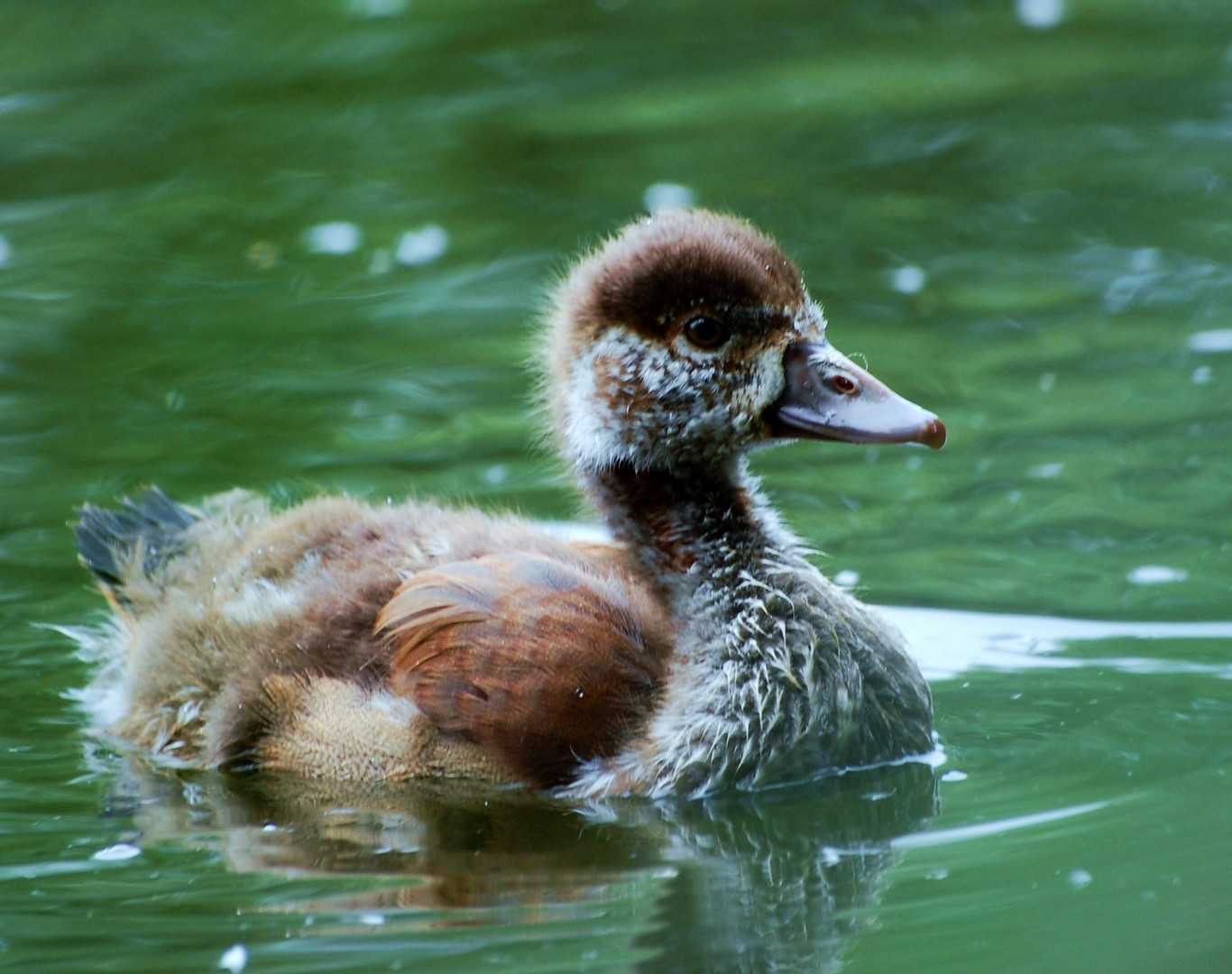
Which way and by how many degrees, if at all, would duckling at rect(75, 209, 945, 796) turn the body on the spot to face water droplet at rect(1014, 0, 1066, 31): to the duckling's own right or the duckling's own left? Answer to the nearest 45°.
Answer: approximately 45° to the duckling's own left

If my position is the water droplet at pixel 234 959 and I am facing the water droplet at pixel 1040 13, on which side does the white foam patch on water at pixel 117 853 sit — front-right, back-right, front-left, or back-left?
front-left

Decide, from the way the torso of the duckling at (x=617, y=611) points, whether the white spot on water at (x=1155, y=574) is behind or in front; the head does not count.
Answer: in front

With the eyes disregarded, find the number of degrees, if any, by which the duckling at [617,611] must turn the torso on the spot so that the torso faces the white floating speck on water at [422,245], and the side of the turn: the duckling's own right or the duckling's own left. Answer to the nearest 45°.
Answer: approximately 90° to the duckling's own left

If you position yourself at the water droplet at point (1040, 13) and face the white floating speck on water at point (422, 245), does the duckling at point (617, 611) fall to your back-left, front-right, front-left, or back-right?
front-left

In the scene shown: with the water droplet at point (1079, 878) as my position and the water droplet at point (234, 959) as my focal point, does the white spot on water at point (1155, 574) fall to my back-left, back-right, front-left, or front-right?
back-right

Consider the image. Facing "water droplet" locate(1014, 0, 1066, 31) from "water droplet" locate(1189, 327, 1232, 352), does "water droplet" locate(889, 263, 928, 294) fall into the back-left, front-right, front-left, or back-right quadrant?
front-left

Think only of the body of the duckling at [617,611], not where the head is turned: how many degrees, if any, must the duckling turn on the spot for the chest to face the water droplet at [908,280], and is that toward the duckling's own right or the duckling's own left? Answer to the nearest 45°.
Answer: approximately 45° to the duckling's own left

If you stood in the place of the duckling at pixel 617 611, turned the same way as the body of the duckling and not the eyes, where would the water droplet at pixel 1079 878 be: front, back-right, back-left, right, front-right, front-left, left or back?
front-right

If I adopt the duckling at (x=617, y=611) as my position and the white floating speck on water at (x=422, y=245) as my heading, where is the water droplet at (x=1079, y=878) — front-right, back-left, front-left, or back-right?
back-right

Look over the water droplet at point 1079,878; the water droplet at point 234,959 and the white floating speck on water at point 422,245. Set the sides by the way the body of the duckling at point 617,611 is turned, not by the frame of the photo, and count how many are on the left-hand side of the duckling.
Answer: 1

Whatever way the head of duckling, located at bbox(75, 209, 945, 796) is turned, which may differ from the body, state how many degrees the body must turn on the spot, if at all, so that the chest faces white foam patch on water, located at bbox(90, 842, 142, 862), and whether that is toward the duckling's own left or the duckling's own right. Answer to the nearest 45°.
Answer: approximately 180°

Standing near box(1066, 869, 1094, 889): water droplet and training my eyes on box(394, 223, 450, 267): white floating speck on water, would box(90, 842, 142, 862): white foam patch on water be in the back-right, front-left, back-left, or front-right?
front-left

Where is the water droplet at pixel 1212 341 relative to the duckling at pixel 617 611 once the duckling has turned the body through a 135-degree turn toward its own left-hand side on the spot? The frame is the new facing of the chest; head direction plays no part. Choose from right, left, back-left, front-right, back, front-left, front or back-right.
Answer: right

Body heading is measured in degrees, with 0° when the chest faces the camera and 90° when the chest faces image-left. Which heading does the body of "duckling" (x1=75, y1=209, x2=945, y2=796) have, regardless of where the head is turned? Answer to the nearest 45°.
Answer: approximately 270°
